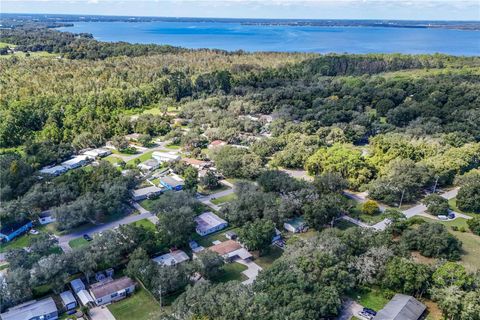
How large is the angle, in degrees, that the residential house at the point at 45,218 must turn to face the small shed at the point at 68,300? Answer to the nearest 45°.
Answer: approximately 45° to its right

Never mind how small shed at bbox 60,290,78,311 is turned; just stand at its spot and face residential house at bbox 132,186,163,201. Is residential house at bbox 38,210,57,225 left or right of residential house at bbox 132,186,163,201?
left

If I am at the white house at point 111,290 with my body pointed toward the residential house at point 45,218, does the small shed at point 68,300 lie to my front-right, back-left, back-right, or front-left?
front-left

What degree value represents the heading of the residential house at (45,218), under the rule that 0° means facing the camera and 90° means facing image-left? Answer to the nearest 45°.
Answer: approximately 315°

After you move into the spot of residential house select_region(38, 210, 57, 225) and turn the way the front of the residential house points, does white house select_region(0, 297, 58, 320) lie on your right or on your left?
on your right

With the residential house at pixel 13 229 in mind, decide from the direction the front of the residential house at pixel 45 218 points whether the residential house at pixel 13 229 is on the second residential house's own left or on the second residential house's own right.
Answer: on the second residential house's own right

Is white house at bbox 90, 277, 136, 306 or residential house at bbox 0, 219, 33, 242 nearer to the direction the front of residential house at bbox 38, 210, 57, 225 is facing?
the white house
